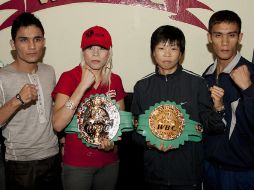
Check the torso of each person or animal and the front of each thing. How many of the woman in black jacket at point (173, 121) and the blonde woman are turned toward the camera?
2

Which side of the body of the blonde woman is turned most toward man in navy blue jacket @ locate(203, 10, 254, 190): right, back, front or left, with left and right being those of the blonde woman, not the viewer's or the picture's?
left

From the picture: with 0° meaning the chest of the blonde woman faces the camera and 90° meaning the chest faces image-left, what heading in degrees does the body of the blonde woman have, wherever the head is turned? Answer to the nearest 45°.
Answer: approximately 0°
